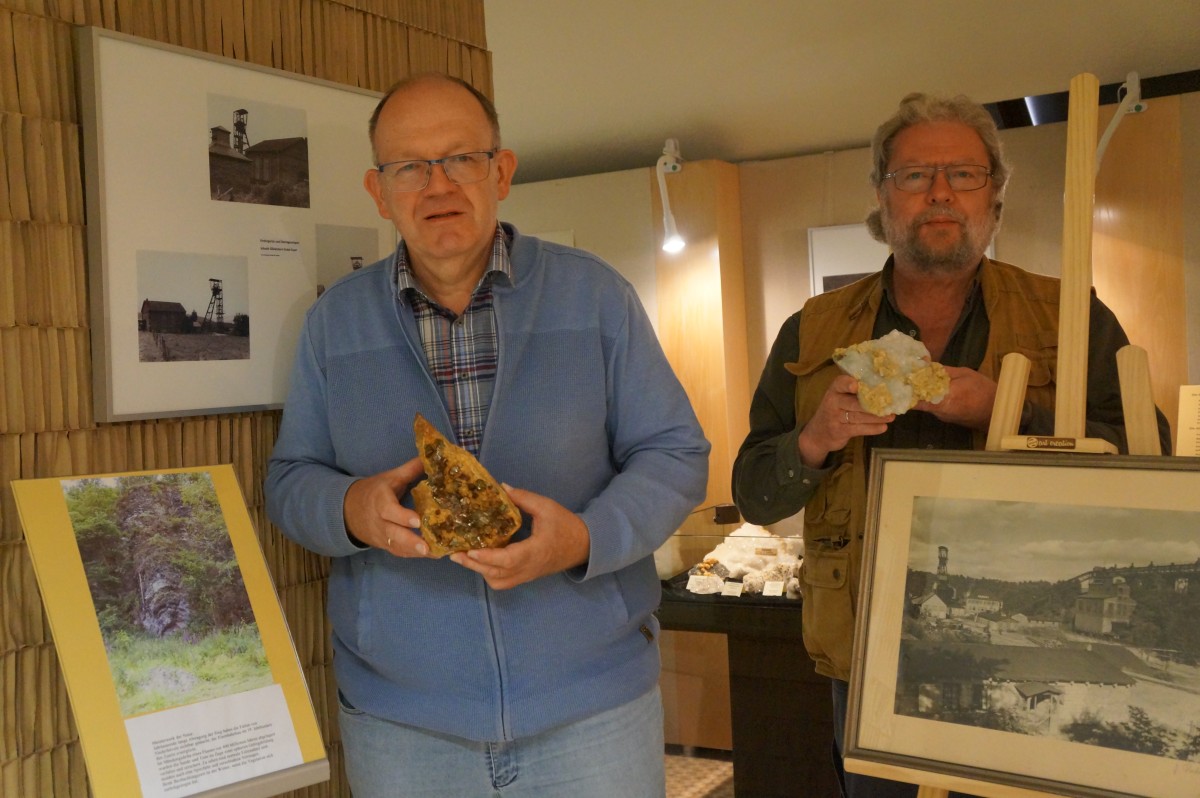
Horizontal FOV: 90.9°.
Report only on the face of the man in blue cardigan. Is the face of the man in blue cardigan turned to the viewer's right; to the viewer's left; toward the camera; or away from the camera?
toward the camera

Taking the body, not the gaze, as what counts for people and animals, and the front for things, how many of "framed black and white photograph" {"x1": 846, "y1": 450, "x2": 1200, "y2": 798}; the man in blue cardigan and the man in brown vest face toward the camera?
3

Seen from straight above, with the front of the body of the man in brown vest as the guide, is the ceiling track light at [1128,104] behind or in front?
behind

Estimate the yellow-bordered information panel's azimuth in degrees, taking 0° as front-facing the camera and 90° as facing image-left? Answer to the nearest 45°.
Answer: approximately 315°

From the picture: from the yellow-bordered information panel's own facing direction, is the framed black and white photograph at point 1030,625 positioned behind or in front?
in front

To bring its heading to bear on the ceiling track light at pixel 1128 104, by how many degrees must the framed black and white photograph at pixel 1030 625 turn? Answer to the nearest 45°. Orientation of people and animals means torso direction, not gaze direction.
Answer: approximately 180°

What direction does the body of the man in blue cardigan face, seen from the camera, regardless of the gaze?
toward the camera

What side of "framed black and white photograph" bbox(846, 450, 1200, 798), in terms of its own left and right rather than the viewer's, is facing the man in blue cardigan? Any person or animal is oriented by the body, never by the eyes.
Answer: right

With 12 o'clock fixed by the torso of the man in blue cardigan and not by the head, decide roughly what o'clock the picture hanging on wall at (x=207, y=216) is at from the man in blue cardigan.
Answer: The picture hanging on wall is roughly at 4 o'clock from the man in blue cardigan.

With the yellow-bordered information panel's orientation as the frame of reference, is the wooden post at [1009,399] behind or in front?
in front

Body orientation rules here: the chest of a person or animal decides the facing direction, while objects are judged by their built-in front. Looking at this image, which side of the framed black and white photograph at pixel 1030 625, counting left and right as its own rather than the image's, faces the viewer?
front

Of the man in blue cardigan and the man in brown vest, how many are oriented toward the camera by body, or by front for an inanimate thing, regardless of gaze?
2

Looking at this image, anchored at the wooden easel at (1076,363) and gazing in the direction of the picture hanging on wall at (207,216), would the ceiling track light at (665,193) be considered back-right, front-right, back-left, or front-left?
front-right

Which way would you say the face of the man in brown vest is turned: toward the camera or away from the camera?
toward the camera

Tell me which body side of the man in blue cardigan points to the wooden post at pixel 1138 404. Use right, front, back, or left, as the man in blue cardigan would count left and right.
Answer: left
